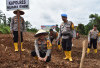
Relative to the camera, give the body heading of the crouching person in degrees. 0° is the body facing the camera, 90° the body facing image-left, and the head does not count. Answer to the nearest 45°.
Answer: approximately 0°

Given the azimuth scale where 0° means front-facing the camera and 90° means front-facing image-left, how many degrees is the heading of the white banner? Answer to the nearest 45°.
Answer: approximately 0°

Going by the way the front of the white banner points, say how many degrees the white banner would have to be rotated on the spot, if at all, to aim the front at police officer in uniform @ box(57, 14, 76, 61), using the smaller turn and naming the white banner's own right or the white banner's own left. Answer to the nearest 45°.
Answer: approximately 135° to the white banner's own left

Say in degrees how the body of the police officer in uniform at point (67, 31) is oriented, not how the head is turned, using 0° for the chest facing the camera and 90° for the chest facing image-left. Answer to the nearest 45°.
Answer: approximately 45°

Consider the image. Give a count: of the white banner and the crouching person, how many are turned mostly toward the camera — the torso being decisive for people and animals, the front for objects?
2
